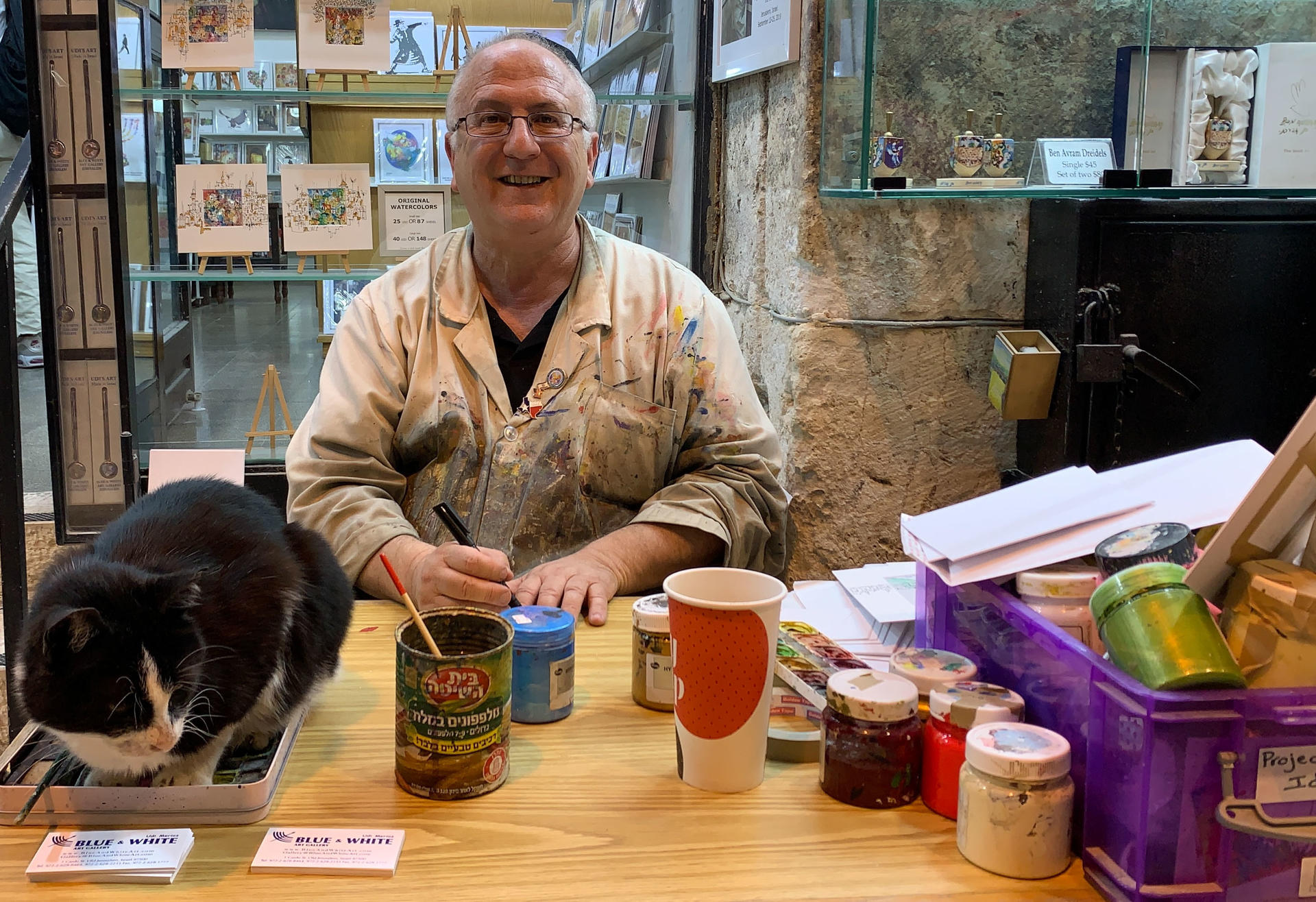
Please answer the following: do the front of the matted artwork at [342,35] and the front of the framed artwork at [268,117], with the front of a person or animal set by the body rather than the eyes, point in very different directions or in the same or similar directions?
same or similar directions

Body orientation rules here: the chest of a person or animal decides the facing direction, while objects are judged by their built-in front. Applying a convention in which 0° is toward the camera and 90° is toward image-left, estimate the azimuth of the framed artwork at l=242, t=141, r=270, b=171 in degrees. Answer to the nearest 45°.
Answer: approximately 0°

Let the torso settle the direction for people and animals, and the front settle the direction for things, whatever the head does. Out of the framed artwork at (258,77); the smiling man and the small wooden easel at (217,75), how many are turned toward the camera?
3

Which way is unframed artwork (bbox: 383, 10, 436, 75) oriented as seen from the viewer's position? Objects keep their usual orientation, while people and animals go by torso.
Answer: toward the camera

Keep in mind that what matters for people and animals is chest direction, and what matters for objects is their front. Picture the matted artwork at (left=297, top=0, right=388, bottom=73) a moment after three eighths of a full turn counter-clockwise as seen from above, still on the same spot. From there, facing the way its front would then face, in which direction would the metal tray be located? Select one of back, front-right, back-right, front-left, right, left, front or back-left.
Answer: back-right

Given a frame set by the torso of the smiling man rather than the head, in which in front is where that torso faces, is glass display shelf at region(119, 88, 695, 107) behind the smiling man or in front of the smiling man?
behind

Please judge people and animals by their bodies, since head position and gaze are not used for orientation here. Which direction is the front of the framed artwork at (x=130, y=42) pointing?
toward the camera

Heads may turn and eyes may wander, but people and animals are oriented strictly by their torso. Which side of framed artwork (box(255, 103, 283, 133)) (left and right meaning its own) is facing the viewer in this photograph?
front

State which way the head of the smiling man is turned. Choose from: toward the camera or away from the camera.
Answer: toward the camera

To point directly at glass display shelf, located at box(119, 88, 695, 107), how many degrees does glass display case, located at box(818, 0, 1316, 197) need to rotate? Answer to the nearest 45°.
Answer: approximately 90° to its right

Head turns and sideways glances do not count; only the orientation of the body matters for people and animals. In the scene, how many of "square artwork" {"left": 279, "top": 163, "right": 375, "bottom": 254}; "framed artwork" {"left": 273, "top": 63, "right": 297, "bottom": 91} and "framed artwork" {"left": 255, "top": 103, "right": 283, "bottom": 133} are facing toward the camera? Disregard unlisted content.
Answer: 3

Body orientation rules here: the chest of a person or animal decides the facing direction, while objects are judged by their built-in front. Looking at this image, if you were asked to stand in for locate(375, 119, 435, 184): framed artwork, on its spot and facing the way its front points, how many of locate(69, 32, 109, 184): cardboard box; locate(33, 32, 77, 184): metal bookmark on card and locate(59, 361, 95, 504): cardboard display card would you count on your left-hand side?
0

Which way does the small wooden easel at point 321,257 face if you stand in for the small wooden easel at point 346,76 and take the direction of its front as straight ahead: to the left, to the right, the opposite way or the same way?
the same way

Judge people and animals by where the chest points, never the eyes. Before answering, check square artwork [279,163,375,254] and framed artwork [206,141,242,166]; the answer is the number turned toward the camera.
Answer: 2

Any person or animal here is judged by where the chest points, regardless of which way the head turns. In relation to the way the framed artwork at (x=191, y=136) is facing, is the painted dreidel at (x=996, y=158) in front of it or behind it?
in front

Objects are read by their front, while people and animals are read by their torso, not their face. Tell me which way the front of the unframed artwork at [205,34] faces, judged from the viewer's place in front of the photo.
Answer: facing the viewer

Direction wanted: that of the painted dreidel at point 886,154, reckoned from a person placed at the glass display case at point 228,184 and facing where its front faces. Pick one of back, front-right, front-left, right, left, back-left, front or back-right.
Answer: front-left
